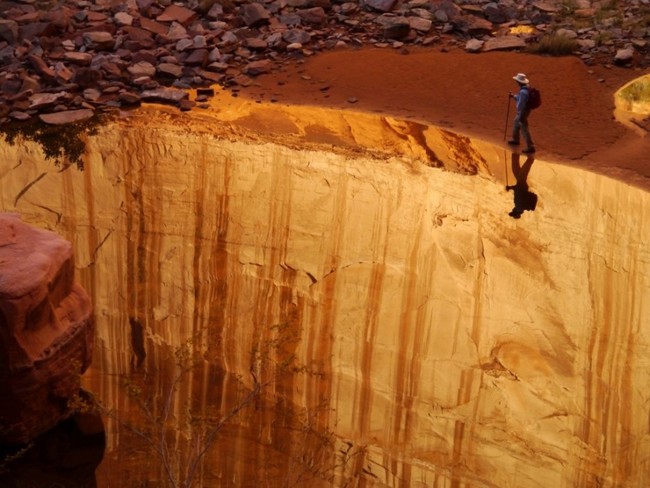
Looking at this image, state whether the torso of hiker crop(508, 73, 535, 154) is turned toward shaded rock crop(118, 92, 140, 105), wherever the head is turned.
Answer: yes

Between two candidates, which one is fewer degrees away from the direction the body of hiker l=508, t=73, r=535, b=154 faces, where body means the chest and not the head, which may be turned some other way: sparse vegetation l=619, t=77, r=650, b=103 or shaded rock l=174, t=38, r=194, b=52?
the shaded rock

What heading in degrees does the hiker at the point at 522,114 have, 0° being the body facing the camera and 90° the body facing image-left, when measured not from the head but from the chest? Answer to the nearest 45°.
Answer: approximately 90°

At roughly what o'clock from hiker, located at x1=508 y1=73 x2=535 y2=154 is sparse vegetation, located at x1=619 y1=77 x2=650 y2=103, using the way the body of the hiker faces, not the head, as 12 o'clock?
The sparse vegetation is roughly at 4 o'clock from the hiker.

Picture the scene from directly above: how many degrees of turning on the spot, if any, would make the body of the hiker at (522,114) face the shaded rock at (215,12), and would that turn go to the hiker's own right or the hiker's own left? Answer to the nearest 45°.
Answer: approximately 45° to the hiker's own right

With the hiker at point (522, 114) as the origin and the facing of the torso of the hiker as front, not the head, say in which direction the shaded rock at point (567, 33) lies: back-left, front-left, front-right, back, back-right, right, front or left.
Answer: right

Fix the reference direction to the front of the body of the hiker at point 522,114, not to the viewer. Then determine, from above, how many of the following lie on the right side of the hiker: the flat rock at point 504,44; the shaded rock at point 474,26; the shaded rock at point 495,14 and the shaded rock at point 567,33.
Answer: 4

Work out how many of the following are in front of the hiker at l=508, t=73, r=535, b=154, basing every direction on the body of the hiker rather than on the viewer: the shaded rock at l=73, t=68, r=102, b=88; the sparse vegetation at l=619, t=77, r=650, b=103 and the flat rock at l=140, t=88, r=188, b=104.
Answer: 2

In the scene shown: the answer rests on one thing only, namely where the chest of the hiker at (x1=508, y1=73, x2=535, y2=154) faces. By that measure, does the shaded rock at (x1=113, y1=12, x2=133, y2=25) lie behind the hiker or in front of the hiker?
in front

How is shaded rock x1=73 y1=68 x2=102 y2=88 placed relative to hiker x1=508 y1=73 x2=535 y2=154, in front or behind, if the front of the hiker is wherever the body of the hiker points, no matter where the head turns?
in front

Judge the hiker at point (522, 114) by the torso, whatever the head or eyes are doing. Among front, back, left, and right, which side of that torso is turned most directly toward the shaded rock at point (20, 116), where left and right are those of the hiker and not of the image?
front

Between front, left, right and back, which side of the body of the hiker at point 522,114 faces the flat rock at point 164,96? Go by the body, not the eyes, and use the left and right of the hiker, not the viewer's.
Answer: front

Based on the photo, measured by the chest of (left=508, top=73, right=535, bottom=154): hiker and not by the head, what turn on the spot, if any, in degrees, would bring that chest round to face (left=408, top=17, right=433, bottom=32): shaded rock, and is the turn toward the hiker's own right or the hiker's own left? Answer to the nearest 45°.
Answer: approximately 45° to the hiker's own right
